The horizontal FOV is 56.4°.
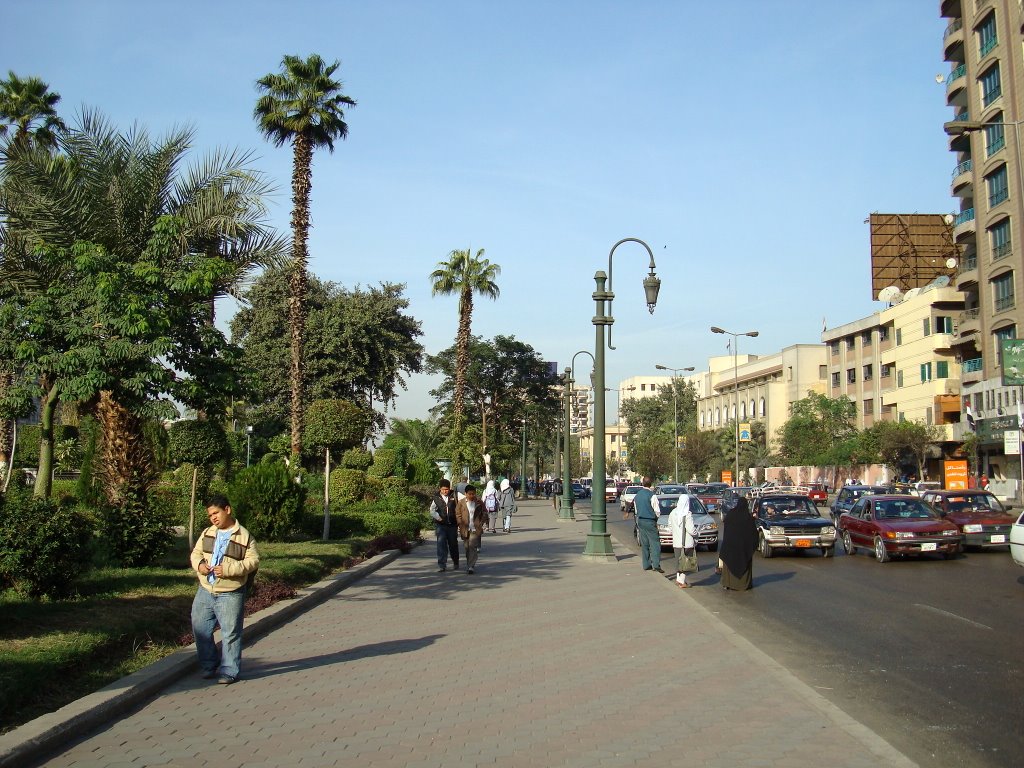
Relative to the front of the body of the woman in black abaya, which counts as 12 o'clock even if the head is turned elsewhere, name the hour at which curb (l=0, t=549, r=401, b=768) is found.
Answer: The curb is roughly at 7 o'clock from the woman in black abaya.

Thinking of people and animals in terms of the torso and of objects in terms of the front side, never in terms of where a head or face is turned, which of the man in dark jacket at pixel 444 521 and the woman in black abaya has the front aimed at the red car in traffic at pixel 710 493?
the woman in black abaya

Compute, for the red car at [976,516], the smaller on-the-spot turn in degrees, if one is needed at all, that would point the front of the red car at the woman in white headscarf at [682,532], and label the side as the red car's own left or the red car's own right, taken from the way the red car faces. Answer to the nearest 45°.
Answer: approximately 90° to the red car's own right

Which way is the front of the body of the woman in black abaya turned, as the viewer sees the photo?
away from the camera

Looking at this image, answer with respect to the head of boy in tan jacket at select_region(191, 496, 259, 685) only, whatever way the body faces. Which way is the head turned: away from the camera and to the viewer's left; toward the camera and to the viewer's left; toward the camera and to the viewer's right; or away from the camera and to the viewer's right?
toward the camera and to the viewer's left

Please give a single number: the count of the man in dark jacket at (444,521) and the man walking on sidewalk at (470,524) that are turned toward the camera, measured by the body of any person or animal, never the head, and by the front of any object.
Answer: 2

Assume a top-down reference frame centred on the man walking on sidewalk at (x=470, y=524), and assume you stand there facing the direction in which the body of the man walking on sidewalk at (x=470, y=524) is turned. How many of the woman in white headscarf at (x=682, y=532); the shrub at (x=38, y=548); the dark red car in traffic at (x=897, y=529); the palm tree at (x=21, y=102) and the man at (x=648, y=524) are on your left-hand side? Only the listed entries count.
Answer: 3

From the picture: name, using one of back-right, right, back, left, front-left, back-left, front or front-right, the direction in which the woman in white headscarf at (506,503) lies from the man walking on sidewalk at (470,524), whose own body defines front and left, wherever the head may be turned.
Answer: back

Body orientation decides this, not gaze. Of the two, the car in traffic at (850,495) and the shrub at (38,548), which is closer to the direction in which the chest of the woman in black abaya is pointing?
the car in traffic

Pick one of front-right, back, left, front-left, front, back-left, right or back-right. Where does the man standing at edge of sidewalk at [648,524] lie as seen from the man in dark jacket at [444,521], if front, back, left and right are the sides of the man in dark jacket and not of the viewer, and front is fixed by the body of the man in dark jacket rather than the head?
left

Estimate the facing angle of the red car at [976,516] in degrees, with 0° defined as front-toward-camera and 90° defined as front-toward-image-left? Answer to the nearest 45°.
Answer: approximately 315°
